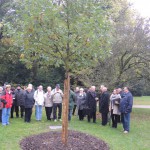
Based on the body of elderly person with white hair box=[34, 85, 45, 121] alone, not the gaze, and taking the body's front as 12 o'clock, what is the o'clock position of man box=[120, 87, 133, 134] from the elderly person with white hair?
The man is roughly at 10 o'clock from the elderly person with white hair.

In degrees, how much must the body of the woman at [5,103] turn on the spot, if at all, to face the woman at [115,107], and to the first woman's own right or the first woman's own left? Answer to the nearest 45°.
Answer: approximately 45° to the first woman's own left

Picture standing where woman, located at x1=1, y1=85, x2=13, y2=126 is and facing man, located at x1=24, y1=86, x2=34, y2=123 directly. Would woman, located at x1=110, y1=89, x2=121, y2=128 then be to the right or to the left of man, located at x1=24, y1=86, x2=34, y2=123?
right

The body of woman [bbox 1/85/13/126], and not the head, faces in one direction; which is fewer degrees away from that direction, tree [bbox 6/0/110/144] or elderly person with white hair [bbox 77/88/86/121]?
the tree

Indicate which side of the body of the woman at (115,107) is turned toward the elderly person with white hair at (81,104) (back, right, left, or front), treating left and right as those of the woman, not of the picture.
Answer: right

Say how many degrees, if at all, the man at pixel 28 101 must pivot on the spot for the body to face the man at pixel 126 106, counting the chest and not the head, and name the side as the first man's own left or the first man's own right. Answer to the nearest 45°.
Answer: approximately 45° to the first man's own left

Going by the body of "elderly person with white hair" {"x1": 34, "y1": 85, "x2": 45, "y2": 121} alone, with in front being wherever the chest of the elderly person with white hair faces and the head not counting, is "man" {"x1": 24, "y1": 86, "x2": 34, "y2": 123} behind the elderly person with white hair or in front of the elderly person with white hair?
in front

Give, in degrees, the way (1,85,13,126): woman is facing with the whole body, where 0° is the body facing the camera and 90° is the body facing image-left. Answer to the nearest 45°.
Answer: approximately 315°

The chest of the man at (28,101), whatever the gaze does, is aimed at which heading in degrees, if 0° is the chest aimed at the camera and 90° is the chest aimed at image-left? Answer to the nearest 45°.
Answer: approximately 0°

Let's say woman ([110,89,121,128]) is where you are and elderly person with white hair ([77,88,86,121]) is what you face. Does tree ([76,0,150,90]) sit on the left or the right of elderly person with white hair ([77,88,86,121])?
right

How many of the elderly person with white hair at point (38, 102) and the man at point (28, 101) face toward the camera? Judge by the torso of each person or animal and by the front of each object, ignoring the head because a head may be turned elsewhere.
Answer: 2
